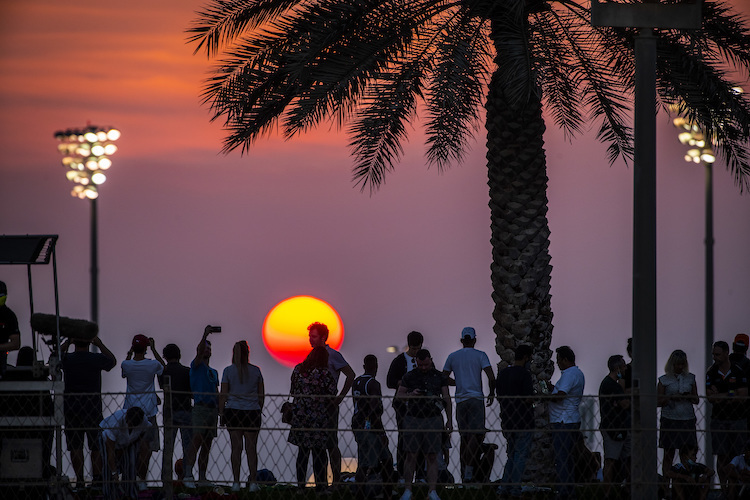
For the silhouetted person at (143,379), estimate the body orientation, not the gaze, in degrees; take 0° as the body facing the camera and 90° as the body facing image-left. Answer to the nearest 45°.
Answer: approximately 180°

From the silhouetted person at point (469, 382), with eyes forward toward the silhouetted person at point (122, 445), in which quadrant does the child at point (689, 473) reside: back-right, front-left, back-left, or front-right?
back-left

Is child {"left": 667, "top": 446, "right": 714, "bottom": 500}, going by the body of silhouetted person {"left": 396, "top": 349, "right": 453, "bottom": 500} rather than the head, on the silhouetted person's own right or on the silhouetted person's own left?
on the silhouetted person's own left

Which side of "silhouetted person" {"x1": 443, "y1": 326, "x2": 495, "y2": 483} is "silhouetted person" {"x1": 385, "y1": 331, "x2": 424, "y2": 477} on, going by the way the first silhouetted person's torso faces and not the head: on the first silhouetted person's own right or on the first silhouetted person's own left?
on the first silhouetted person's own left

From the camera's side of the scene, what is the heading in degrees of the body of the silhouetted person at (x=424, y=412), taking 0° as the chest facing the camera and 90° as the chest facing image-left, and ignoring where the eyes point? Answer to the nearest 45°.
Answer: approximately 0°
